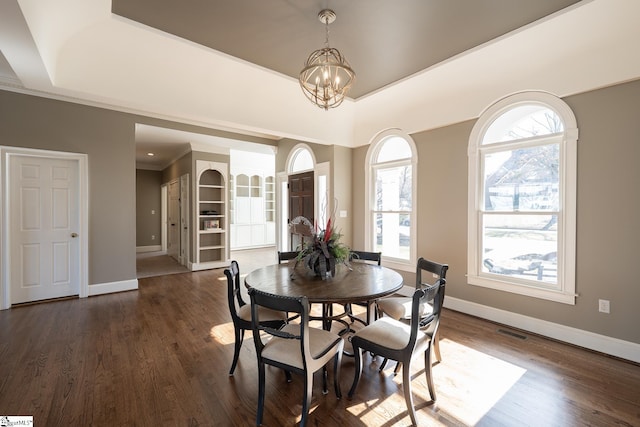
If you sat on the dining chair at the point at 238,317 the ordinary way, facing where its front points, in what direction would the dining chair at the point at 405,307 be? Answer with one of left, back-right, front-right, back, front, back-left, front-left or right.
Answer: front

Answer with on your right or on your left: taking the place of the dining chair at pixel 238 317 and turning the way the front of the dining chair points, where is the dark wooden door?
on your left

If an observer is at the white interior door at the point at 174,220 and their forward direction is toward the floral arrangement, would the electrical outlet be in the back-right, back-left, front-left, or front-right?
front-left

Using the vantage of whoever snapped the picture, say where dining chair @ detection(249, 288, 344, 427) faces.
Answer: facing away from the viewer and to the right of the viewer

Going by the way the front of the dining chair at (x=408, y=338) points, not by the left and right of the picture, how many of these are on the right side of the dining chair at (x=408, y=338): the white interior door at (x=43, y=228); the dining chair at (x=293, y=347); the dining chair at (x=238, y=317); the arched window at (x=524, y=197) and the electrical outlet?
2

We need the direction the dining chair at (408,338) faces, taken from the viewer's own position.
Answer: facing away from the viewer and to the left of the viewer

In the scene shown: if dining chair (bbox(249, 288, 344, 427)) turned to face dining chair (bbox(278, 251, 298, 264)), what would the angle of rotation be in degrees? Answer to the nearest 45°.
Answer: approximately 45° to its left

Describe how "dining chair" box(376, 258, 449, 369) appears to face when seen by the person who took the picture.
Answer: facing the viewer and to the left of the viewer

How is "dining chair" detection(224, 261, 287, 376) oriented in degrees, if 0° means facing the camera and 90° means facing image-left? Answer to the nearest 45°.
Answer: approximately 270°

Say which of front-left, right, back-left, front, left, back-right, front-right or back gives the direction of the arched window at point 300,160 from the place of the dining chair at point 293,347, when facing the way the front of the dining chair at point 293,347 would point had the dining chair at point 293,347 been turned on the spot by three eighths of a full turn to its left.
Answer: right

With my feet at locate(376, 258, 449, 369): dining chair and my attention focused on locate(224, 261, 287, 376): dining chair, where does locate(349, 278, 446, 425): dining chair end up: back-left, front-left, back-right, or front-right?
front-left

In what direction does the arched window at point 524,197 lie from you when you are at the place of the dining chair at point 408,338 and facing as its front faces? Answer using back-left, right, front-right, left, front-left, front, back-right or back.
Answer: right

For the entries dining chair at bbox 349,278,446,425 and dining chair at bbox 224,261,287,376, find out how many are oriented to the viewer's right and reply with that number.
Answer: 1

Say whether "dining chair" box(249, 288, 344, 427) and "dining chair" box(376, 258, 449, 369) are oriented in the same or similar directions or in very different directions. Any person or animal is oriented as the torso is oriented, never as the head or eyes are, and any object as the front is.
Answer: very different directions

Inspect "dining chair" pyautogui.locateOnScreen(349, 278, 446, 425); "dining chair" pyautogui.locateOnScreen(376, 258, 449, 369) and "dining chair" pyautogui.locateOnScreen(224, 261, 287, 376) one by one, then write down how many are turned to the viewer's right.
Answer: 1

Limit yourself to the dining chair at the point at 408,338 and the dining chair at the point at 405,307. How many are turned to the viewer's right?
0

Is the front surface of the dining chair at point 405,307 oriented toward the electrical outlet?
no

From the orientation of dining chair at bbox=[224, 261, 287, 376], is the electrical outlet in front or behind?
in front

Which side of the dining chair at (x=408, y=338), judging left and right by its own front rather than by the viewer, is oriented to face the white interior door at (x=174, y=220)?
front

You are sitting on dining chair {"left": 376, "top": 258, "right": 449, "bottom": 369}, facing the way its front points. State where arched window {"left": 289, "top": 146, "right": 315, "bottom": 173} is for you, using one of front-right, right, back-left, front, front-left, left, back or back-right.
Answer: right
